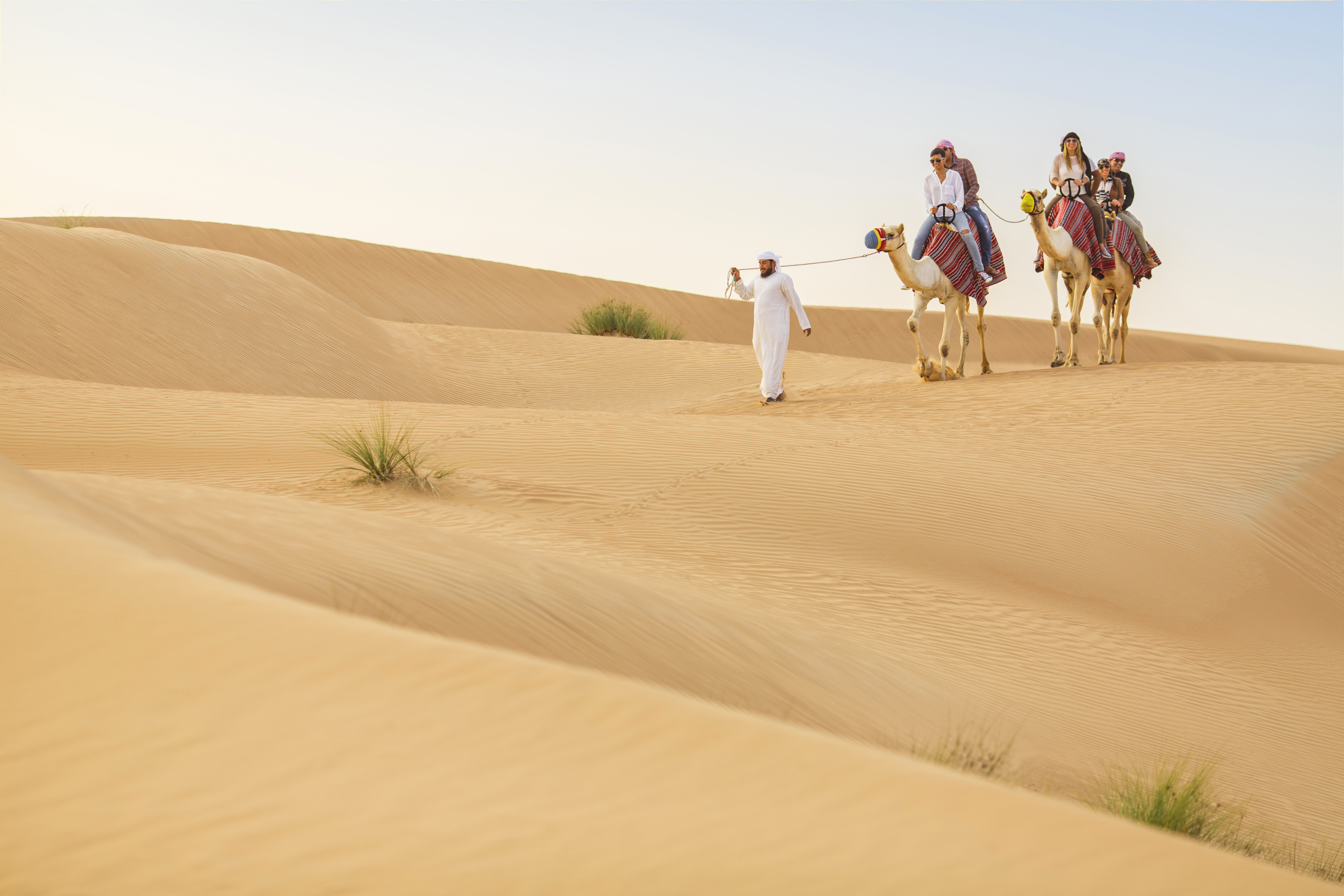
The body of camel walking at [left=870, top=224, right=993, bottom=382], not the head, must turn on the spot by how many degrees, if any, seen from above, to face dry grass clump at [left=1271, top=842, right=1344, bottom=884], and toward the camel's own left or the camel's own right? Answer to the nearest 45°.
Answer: approximately 45° to the camel's own left

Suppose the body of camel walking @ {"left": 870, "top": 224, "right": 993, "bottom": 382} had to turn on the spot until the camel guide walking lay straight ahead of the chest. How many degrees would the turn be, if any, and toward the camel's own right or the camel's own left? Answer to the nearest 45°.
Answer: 0° — it already faces them

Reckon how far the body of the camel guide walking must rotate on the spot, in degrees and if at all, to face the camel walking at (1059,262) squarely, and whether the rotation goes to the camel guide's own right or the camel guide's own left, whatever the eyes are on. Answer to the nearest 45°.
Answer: approximately 180°

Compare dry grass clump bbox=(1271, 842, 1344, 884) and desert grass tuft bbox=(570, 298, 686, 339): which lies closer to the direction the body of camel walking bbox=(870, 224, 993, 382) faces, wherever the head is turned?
the dry grass clump

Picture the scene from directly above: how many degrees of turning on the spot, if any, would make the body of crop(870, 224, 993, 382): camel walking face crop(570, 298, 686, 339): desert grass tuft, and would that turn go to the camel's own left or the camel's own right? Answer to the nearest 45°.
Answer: approximately 90° to the camel's own right

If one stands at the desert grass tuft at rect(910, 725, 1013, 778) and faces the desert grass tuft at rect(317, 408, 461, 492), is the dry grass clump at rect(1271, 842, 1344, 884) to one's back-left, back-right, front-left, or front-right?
back-right

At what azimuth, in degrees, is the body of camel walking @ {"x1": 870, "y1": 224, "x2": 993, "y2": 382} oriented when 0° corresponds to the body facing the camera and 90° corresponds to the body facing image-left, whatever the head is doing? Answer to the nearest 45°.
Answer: approximately 45°

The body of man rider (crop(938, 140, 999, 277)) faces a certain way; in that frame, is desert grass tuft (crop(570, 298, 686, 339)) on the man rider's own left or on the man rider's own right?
on the man rider's own right

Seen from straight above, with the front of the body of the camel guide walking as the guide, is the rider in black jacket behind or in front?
behind

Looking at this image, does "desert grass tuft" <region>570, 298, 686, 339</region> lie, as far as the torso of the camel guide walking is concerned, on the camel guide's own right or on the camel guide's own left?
on the camel guide's own right
